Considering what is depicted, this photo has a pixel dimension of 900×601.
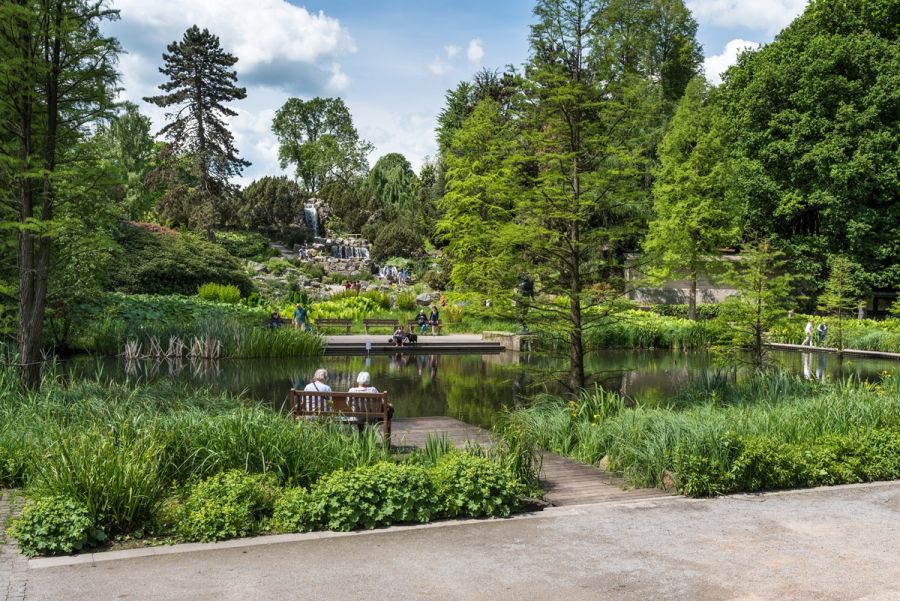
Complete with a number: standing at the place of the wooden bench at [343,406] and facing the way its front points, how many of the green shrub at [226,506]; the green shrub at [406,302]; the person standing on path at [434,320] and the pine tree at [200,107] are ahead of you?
3

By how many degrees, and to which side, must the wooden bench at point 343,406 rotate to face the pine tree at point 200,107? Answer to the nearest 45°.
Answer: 0° — it already faces it

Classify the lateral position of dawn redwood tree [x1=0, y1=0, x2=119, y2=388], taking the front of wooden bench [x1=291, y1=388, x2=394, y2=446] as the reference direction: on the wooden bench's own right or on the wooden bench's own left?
on the wooden bench's own left

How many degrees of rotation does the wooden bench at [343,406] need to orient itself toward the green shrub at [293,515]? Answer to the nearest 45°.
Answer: approximately 180°

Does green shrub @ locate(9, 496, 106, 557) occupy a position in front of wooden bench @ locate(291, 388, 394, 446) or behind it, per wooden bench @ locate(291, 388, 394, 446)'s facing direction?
behind

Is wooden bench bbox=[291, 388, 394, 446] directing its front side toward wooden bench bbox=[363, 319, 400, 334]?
yes

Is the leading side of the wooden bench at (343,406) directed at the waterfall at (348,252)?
yes

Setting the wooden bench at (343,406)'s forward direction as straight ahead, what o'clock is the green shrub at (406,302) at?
The green shrub is roughly at 12 o'clock from the wooden bench.

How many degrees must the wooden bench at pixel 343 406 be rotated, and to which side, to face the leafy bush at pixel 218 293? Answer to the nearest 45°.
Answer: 0° — it already faces it

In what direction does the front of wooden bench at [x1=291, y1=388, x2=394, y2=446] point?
away from the camera

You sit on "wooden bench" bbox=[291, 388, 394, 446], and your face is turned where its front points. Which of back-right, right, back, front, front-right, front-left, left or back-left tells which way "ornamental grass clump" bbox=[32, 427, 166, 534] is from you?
back-left
